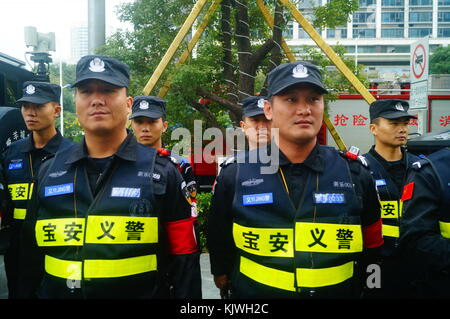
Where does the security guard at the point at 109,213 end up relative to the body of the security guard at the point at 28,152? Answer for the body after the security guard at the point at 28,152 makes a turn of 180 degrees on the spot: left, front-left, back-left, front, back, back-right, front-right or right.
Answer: back-right

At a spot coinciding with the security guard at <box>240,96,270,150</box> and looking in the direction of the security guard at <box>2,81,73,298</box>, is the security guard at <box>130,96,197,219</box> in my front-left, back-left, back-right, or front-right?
front-right

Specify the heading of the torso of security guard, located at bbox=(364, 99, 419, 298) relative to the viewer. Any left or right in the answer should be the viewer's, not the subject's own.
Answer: facing the viewer and to the right of the viewer

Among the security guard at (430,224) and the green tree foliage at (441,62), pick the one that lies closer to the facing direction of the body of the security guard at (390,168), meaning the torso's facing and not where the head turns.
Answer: the security guard

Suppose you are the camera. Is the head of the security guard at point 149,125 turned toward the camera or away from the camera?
toward the camera

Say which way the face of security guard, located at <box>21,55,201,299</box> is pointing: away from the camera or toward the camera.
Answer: toward the camera

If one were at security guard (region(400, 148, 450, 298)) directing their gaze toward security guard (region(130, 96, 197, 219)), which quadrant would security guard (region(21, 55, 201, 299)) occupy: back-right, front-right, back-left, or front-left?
front-left

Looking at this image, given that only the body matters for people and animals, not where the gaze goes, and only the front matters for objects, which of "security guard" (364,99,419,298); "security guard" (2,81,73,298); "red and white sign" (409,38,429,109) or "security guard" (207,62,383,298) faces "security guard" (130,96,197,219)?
the red and white sign

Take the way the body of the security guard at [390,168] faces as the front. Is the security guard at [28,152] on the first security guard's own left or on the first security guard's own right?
on the first security guard's own right

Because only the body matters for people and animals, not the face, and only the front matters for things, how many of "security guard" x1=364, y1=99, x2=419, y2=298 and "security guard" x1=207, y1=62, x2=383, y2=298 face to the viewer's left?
0

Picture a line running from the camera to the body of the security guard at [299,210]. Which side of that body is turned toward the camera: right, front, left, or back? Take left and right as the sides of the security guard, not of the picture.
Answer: front

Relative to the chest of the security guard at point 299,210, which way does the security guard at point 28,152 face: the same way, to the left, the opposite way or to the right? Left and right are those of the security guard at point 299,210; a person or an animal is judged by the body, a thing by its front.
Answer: the same way

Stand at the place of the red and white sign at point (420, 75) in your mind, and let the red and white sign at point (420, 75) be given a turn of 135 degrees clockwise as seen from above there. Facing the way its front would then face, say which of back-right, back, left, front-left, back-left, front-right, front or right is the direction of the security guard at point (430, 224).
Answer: back

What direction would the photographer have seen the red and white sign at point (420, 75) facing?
facing the viewer and to the left of the viewer

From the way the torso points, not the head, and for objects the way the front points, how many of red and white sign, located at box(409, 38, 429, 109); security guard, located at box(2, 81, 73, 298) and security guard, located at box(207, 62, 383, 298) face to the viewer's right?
0

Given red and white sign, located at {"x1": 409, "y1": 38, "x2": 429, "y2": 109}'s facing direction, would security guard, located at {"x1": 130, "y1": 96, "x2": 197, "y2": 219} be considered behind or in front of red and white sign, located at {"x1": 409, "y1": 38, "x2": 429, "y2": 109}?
in front

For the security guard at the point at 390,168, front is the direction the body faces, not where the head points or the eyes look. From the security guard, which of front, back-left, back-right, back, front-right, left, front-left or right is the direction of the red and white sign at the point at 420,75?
back-left

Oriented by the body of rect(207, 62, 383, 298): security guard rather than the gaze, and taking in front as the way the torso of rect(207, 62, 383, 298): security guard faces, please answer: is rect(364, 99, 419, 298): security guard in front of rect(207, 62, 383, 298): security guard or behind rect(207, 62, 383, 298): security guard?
behind
